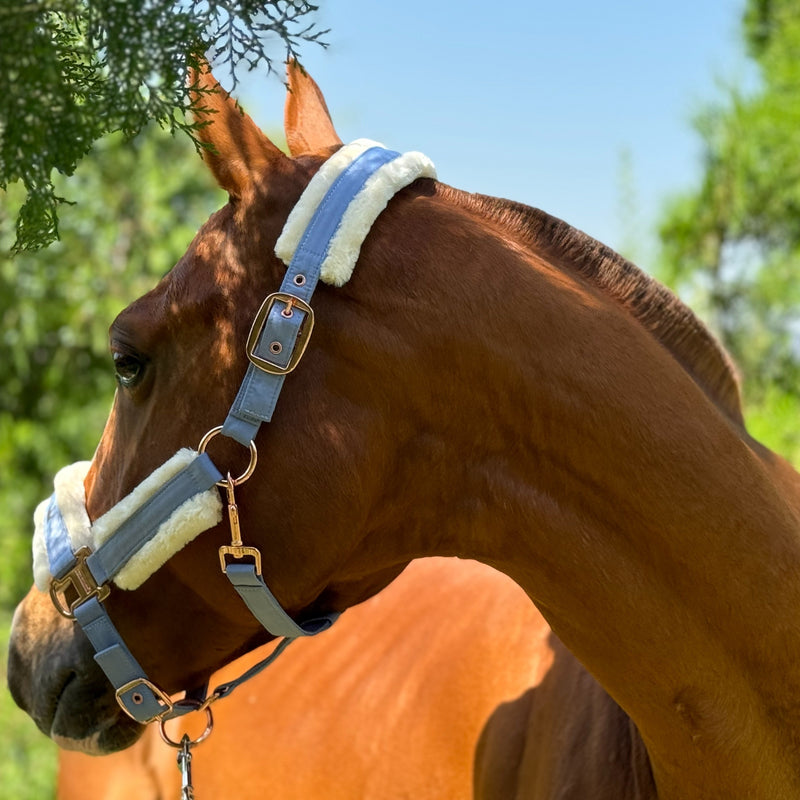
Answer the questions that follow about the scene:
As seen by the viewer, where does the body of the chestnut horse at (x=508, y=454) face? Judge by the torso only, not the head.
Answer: to the viewer's left

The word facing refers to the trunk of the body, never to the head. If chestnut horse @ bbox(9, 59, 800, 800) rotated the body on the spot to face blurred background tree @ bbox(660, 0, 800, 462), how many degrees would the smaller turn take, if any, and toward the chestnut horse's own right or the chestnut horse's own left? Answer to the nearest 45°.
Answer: approximately 90° to the chestnut horse's own right

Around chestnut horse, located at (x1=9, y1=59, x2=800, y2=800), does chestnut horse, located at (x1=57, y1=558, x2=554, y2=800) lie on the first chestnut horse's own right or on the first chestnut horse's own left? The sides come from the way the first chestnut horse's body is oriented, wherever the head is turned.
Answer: on the first chestnut horse's own right

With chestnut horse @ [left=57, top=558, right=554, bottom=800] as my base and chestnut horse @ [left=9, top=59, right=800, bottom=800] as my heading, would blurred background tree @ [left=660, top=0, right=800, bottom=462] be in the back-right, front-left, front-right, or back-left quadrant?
back-left
